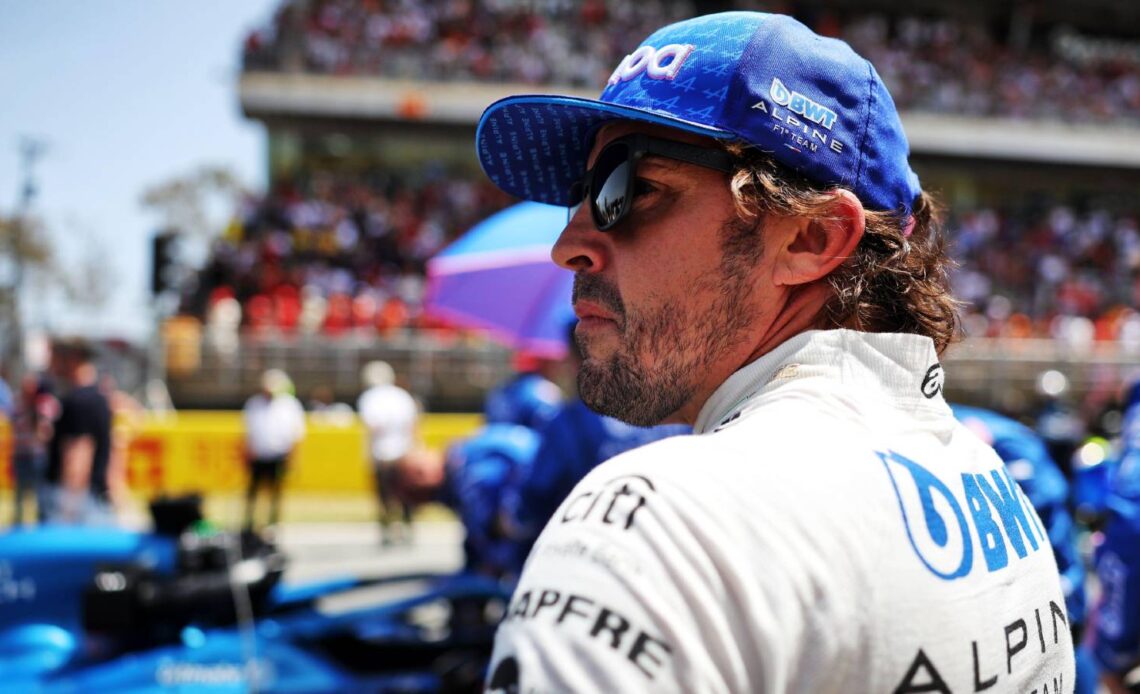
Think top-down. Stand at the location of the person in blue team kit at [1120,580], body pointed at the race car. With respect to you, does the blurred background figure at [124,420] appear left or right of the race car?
right

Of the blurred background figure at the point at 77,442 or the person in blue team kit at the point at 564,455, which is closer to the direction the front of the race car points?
the person in blue team kit

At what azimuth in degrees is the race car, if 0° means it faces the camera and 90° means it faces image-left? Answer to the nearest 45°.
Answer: approximately 270°

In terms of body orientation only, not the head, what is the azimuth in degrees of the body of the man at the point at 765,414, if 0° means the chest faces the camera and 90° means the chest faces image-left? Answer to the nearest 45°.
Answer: approximately 135°

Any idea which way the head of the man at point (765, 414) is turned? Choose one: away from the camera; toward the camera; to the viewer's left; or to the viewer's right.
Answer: to the viewer's left

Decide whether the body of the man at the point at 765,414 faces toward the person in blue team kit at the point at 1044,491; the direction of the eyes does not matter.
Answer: no

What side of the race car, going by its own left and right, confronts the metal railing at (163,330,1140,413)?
left

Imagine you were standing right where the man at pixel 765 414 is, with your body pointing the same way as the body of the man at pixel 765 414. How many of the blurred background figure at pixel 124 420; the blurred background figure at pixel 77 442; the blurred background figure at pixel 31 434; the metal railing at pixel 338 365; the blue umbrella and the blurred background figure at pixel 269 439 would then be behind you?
0

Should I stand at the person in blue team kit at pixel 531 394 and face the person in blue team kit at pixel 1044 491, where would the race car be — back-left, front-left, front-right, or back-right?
front-right

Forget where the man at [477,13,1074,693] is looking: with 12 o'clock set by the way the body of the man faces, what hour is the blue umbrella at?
The blue umbrella is roughly at 1 o'clock from the man.

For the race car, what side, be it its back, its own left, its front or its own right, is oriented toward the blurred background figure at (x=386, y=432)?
left

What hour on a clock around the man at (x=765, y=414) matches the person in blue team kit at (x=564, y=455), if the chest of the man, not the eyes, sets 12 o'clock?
The person in blue team kit is roughly at 1 o'clock from the man.

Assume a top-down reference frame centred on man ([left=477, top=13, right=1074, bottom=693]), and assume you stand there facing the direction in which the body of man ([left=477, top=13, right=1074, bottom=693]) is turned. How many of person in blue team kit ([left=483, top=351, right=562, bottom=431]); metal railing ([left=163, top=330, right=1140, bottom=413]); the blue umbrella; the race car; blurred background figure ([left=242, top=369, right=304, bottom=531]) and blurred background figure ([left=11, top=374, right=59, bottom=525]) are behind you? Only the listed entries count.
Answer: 0
